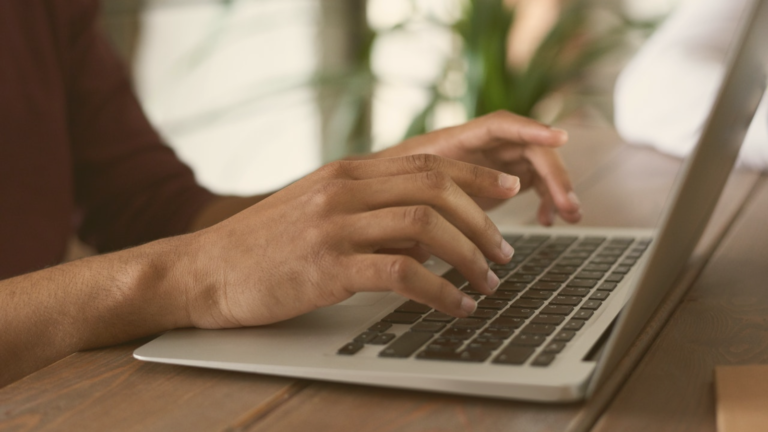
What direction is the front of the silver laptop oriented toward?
to the viewer's left

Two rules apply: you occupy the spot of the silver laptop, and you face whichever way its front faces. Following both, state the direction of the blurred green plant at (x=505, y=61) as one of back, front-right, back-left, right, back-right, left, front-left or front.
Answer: right
